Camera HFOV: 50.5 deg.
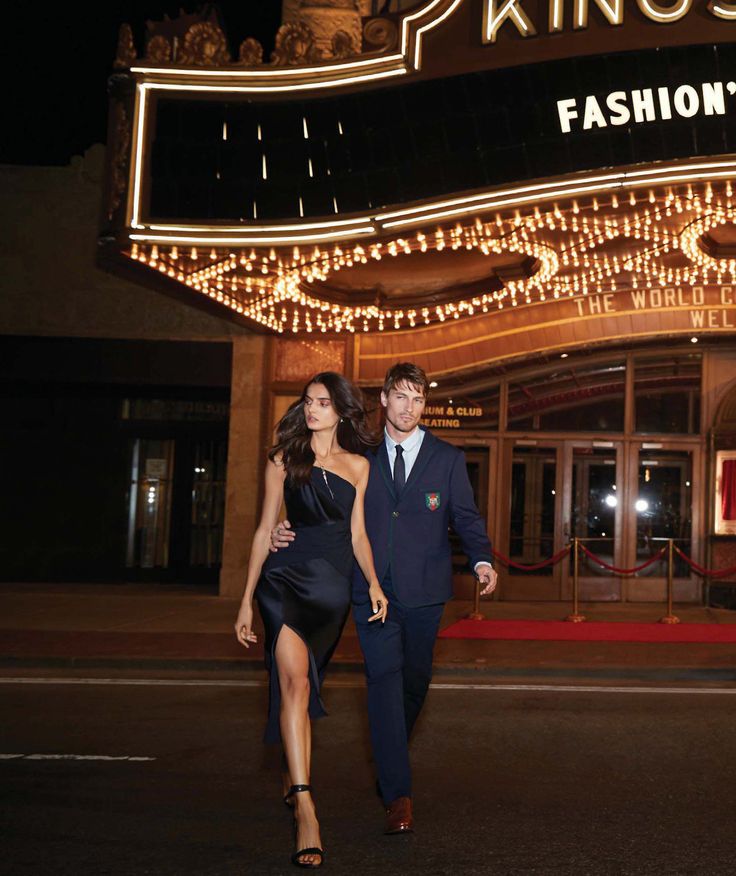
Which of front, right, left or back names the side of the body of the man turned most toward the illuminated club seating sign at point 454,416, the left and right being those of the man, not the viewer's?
back

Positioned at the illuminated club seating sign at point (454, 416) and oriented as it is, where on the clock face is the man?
The man is roughly at 12 o'clock from the illuminated club seating sign.

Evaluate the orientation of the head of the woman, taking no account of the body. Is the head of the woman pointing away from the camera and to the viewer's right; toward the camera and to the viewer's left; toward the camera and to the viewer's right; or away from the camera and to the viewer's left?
toward the camera and to the viewer's left

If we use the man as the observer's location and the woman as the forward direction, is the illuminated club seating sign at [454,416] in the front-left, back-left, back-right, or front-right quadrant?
back-right

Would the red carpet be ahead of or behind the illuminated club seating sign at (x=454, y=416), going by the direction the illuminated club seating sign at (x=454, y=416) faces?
ahead

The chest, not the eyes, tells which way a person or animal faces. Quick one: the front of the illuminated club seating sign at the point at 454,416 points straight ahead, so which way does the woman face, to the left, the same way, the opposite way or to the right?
the same way

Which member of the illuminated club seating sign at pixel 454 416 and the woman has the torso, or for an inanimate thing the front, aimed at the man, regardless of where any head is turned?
the illuminated club seating sign

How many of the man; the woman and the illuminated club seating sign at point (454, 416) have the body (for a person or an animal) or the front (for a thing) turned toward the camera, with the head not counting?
3

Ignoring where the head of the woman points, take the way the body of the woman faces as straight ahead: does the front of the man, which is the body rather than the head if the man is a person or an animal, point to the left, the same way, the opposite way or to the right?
the same way

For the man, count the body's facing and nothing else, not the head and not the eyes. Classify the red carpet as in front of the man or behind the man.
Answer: behind

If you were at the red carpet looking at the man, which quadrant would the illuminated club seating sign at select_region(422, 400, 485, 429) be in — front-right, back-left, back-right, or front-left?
back-right

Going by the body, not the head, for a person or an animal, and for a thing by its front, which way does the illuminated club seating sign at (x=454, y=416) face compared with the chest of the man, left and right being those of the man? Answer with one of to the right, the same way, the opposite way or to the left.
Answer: the same way

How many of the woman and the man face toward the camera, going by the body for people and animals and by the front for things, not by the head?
2

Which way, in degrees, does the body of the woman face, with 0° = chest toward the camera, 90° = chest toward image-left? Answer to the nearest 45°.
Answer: approximately 0°

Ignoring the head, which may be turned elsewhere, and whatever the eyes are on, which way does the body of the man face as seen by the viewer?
toward the camera
